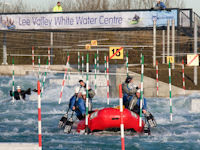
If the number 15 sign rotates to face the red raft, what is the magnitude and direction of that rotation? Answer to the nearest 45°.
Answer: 0° — it already faces it

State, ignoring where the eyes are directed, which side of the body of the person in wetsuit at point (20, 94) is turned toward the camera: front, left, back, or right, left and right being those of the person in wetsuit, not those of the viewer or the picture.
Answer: front

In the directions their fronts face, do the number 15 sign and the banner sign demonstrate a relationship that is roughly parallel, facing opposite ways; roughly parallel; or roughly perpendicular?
roughly parallel

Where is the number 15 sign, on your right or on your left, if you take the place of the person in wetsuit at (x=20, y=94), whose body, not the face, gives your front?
on your left

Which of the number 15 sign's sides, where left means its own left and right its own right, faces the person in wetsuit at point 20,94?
right

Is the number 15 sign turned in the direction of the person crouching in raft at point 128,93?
yes

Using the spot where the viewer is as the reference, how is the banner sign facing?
facing the viewer

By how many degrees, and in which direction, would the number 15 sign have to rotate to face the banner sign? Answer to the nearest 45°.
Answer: approximately 180°

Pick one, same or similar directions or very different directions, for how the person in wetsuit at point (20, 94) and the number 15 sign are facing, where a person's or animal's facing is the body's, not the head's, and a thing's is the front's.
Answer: same or similar directions

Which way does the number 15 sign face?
toward the camera

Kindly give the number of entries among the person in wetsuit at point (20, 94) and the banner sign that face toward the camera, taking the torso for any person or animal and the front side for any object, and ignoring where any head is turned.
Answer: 2

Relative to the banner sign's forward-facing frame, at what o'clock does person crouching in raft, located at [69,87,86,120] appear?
The person crouching in raft is roughly at 12 o'clock from the banner sign.

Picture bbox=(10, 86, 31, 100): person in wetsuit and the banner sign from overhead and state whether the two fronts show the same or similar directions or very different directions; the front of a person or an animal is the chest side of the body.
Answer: same or similar directions

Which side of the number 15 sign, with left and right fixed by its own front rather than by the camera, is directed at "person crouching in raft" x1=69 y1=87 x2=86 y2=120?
front

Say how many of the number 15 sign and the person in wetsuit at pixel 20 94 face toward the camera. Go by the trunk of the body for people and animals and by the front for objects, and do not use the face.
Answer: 2

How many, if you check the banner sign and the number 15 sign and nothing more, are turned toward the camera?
2
